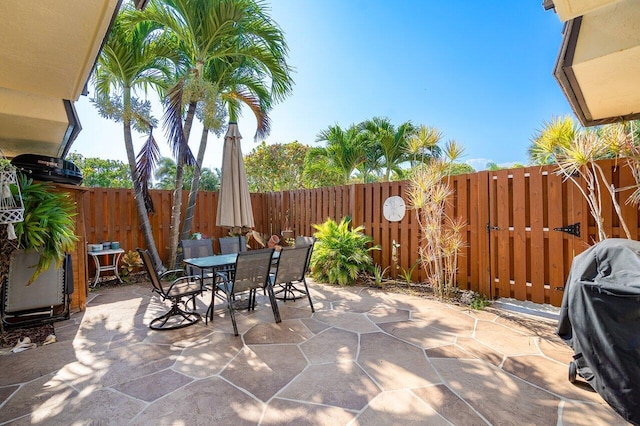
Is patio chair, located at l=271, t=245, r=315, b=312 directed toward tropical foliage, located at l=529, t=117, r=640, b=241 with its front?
no

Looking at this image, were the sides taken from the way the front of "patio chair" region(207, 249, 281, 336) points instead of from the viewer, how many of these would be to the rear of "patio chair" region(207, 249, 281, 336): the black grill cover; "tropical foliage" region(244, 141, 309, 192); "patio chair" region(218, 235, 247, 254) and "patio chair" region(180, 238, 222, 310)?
1

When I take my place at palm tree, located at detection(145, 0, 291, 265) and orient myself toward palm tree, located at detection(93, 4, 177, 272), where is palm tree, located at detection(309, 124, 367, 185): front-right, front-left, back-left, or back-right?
back-right

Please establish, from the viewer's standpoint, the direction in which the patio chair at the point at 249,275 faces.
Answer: facing away from the viewer and to the left of the viewer

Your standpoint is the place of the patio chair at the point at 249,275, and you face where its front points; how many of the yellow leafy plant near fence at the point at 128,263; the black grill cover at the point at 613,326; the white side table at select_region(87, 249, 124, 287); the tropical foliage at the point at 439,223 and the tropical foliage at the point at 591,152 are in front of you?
2

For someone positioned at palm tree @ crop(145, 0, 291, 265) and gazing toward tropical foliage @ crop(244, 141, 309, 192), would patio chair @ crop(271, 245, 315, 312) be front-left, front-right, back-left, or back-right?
back-right

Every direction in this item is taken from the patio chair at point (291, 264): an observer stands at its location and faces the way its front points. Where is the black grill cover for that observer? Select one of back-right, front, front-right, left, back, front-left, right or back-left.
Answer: back

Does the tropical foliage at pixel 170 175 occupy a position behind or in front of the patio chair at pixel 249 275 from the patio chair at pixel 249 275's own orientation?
in front

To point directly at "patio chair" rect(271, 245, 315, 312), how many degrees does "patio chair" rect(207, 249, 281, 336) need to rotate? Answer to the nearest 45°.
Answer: approximately 90° to its right

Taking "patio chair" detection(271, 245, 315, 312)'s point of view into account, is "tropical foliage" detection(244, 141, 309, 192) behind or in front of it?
in front

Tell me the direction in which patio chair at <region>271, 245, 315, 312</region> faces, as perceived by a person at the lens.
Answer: facing away from the viewer and to the left of the viewer

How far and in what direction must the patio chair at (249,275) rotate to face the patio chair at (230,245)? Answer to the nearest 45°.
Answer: approximately 45° to its right

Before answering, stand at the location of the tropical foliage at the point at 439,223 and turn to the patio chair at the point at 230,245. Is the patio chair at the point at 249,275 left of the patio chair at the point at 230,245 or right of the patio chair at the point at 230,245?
left

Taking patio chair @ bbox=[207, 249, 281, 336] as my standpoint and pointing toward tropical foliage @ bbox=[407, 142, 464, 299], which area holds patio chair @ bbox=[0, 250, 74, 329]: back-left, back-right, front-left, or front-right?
back-left

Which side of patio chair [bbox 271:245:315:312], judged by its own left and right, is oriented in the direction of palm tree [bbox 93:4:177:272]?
front

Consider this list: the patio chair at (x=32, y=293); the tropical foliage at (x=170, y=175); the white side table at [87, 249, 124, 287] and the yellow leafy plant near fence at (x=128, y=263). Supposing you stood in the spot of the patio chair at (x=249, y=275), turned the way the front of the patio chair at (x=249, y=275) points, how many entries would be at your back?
0

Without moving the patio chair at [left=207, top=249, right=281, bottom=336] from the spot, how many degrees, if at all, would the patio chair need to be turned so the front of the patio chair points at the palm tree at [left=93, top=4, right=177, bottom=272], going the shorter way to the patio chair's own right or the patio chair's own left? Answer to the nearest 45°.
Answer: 0° — it already faces it

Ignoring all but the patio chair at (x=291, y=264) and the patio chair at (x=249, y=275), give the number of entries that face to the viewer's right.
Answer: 0
